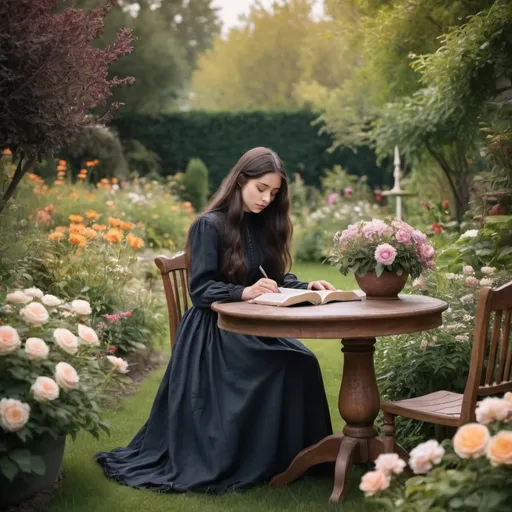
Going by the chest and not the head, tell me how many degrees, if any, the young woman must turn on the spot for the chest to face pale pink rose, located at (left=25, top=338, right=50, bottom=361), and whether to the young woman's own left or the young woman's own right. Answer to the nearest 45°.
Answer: approximately 90° to the young woman's own right

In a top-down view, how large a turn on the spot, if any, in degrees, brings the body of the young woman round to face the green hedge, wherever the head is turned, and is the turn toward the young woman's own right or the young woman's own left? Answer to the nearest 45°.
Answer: approximately 135° to the young woman's own left

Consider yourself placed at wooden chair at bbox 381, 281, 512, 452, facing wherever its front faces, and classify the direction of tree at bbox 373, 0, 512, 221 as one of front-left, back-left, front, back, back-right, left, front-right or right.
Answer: front-right

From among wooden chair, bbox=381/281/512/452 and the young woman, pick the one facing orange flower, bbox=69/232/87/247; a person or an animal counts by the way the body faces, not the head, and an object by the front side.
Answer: the wooden chair

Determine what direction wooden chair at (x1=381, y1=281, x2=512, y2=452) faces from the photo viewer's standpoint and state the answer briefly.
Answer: facing away from the viewer and to the left of the viewer

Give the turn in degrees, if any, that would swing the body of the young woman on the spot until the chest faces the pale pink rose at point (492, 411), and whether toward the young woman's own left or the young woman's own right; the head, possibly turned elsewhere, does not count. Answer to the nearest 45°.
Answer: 0° — they already face it

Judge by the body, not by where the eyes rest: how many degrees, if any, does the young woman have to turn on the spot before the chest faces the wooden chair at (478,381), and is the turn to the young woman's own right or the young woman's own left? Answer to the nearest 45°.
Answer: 0° — they already face it

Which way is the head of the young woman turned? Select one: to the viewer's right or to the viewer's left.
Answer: to the viewer's right

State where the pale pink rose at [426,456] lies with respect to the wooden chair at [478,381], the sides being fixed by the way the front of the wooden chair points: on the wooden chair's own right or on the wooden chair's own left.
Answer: on the wooden chair's own left

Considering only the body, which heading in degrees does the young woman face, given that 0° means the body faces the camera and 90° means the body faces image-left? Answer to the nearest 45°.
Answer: approximately 315°

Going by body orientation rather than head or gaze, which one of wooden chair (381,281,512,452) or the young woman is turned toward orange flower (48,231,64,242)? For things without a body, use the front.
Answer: the wooden chair

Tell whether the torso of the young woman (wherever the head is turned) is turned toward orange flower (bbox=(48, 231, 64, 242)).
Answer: no

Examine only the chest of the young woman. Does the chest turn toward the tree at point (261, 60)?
no

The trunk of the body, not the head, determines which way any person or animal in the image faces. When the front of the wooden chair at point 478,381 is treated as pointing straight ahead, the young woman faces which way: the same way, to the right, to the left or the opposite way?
the opposite way

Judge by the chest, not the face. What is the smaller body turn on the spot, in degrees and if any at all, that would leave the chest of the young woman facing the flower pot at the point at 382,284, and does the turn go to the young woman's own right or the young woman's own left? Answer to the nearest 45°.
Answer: approximately 45° to the young woman's own left
